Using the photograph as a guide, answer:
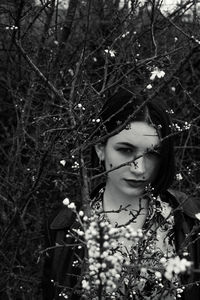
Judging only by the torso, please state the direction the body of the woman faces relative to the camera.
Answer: toward the camera
